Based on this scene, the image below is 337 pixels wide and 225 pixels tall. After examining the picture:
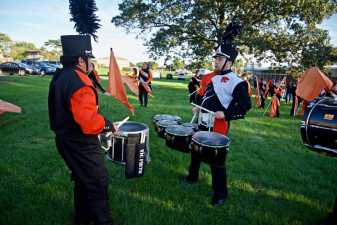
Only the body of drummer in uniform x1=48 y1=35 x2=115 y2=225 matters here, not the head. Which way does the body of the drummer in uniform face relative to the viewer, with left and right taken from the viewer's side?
facing away from the viewer and to the right of the viewer

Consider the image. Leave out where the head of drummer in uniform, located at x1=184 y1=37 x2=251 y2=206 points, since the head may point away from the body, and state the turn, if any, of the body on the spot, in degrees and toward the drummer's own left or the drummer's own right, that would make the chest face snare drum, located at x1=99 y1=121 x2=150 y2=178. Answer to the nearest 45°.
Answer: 0° — they already face it

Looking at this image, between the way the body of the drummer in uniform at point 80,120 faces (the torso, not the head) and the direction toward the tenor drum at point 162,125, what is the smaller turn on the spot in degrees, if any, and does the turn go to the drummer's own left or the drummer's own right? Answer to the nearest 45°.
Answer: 0° — they already face it

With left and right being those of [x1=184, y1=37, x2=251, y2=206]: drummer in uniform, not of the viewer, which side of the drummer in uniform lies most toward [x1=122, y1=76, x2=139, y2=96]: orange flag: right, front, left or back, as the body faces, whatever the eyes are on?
right

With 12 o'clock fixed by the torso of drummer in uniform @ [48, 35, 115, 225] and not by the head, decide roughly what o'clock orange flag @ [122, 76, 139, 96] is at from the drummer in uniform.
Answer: The orange flag is roughly at 11 o'clock from the drummer in uniform.

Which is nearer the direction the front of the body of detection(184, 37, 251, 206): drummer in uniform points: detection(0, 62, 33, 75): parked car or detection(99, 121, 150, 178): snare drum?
the snare drum
